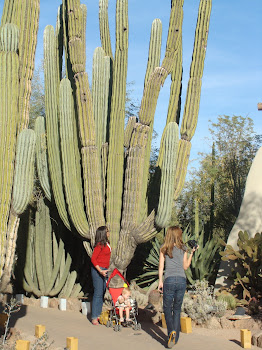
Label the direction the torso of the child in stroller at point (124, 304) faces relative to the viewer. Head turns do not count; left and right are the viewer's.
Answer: facing the viewer and to the right of the viewer

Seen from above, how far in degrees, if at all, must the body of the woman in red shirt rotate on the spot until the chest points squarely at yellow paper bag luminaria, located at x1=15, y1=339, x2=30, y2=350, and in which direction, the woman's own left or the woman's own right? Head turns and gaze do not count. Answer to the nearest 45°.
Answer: approximately 90° to the woman's own right

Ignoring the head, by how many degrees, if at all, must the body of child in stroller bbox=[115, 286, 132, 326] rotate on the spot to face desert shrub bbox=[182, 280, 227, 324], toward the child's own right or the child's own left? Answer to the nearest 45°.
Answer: approximately 45° to the child's own left

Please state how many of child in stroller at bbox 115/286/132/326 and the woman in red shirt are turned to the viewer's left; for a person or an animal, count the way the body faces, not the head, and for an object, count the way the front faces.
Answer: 0

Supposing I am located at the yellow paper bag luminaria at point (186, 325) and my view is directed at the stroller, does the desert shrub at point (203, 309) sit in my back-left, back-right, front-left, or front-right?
back-right

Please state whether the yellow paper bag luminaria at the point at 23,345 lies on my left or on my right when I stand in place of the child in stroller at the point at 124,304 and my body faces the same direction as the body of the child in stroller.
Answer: on my right

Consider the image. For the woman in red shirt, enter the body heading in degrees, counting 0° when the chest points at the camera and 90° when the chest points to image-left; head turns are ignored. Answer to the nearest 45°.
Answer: approximately 270°

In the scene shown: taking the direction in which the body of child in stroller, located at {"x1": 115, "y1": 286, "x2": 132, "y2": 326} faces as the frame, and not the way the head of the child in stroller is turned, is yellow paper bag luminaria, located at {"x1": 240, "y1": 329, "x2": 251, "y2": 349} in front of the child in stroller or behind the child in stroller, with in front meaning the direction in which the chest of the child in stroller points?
in front

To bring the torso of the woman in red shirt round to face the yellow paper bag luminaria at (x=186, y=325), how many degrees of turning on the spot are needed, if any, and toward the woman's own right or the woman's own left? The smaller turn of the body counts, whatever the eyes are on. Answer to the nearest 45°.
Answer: approximately 45° to the woman's own right
